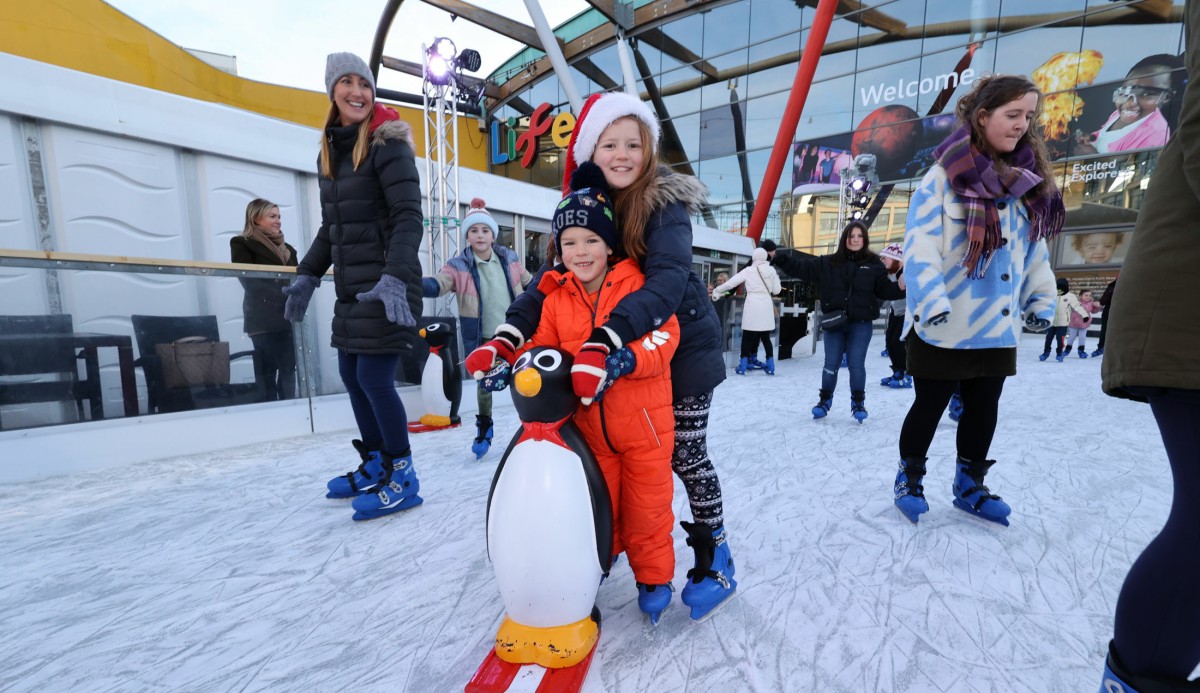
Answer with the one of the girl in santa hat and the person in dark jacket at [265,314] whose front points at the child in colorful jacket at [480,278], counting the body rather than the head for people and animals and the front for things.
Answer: the person in dark jacket

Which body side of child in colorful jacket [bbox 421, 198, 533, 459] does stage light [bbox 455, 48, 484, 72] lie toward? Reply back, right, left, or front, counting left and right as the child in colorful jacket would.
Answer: back

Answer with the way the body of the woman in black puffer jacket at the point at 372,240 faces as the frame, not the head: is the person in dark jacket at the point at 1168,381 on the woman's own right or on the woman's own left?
on the woman's own left

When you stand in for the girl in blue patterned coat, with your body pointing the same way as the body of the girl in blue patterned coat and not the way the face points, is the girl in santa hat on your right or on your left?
on your right

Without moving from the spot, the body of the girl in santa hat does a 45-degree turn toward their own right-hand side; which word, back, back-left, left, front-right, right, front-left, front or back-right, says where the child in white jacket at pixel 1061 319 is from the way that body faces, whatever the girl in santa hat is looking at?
back-right

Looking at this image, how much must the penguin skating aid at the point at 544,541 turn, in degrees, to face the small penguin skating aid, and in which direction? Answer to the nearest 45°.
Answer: approximately 135° to its right

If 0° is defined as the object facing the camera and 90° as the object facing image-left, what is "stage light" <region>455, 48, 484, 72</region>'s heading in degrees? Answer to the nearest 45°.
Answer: approximately 315°
